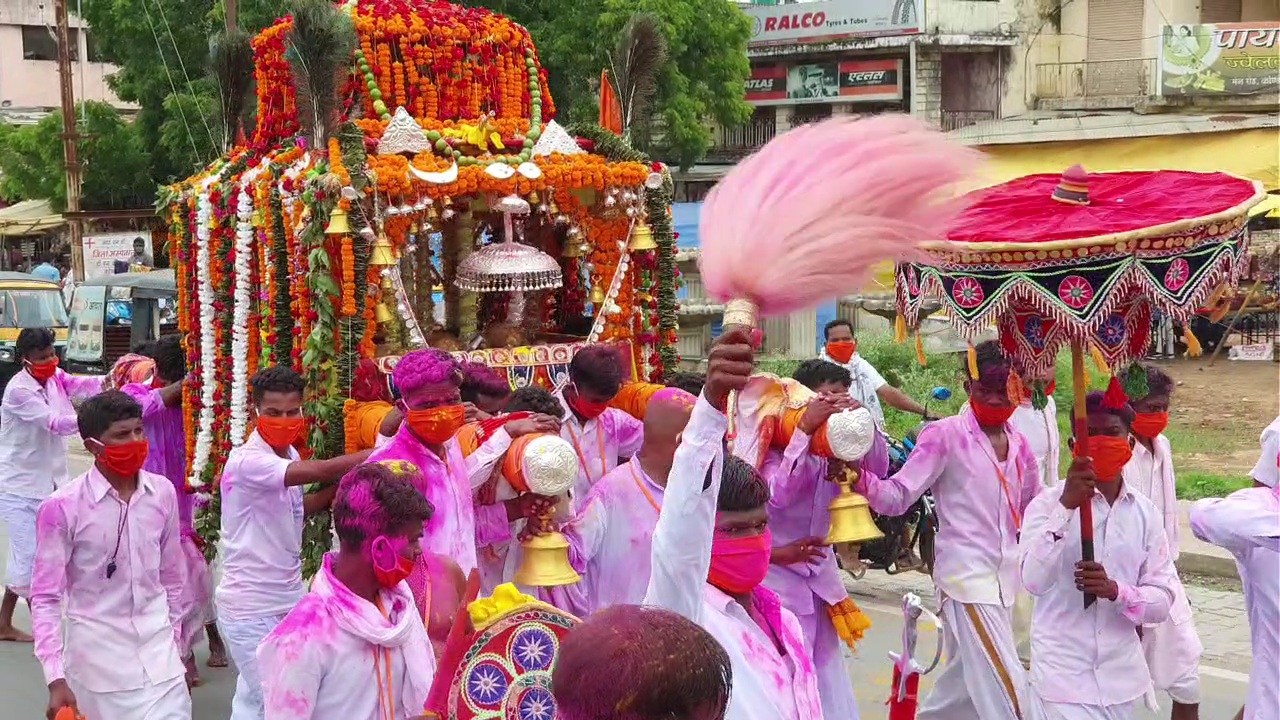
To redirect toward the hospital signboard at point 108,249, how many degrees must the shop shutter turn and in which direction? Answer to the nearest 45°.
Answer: approximately 45° to its right

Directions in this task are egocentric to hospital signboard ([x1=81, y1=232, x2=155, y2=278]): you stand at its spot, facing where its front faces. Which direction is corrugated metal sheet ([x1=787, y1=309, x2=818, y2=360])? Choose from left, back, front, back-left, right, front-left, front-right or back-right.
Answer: front-left

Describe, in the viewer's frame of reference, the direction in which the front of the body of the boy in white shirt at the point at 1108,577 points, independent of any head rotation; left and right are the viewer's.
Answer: facing the viewer

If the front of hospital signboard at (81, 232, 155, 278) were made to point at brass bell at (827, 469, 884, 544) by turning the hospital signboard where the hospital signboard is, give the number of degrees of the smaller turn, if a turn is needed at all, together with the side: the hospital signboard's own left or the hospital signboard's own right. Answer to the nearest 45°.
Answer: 0° — it already faces it

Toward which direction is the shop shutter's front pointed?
toward the camera

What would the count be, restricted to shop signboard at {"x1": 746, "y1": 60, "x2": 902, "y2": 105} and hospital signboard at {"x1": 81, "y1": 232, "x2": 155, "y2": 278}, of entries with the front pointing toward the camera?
2

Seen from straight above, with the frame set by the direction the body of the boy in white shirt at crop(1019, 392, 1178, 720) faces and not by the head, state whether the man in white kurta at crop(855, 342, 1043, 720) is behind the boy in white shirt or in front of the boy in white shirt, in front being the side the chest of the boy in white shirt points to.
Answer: behind

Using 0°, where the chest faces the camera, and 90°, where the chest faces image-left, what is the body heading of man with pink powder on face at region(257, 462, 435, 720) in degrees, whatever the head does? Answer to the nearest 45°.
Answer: approximately 315°

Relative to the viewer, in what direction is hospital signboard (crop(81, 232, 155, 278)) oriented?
toward the camera

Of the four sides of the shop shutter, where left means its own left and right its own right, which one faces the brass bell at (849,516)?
front

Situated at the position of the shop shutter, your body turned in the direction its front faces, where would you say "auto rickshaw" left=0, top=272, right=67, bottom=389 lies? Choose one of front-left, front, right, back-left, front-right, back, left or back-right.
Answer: front-right

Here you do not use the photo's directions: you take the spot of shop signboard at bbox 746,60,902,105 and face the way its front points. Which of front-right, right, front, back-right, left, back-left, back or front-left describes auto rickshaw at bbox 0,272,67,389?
front-right

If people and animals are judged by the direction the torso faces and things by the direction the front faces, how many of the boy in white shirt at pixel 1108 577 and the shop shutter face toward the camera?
2

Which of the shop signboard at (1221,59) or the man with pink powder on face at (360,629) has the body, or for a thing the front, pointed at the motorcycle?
the shop signboard

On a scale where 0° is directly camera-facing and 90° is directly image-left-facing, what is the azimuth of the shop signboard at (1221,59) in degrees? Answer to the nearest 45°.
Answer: approximately 0°

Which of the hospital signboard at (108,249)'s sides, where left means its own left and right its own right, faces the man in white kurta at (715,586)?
front
